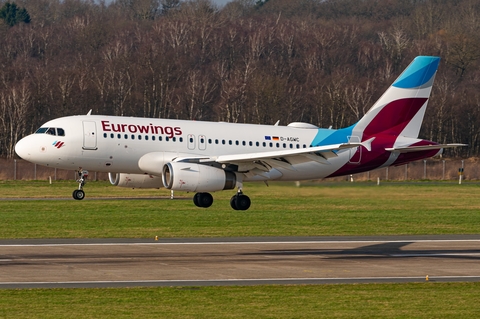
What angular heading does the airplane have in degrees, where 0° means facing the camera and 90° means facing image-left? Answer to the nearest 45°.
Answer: approximately 90°
